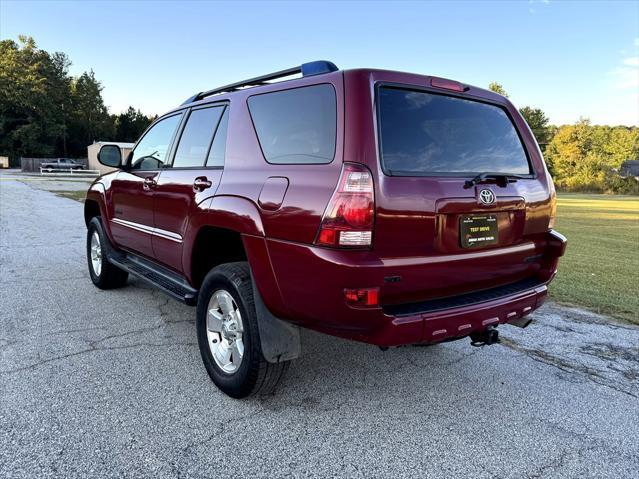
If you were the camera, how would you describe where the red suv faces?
facing away from the viewer and to the left of the viewer

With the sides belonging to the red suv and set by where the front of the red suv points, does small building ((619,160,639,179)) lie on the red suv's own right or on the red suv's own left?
on the red suv's own right
